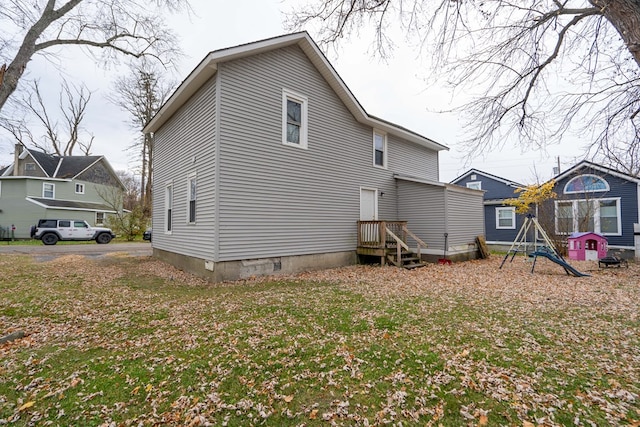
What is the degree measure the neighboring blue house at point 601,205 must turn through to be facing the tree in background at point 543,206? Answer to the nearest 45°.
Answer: approximately 90° to its right

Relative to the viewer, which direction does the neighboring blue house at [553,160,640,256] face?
toward the camera

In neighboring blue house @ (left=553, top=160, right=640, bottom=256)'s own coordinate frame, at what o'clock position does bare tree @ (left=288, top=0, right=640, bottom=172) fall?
The bare tree is roughly at 12 o'clock from the neighboring blue house.

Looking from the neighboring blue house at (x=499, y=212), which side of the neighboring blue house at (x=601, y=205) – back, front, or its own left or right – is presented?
right

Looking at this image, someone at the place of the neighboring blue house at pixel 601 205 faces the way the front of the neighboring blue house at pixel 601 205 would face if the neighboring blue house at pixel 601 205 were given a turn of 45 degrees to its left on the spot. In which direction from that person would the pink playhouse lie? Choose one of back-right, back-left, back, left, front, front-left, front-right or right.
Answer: front-right

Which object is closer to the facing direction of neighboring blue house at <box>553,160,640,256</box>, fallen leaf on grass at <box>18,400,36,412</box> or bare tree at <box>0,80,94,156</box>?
the fallen leaf on grass

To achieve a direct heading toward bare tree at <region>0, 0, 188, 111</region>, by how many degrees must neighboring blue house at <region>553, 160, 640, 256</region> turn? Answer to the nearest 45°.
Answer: approximately 45° to its right

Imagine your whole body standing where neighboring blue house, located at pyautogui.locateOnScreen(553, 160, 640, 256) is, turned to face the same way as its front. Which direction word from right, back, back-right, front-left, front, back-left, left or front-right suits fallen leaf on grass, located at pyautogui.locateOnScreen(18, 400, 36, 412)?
front

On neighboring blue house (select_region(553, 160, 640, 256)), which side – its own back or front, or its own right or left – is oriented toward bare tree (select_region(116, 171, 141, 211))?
right

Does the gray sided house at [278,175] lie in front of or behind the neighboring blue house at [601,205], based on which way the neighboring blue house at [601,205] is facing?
in front
